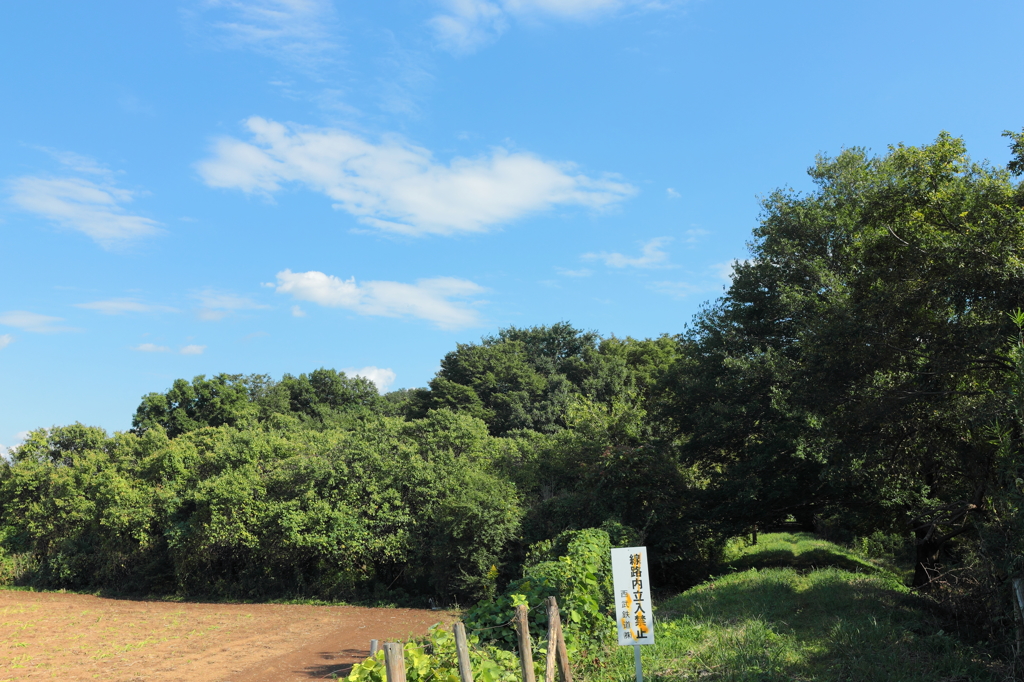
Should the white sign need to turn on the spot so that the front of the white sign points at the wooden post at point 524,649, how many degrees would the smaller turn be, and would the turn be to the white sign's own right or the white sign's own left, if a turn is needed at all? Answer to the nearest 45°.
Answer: approximately 45° to the white sign's own right

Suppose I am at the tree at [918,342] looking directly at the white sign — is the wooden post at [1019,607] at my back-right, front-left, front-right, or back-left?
front-left

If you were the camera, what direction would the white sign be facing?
facing the viewer

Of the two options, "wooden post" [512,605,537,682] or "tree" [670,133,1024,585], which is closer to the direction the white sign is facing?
the wooden post

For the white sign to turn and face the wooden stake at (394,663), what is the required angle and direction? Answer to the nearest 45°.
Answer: approximately 45° to its right

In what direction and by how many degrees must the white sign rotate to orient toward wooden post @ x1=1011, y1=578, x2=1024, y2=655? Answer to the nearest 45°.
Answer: approximately 90° to its left

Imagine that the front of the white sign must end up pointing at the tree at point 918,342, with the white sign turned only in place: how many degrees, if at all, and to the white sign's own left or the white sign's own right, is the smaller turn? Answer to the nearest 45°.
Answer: approximately 135° to the white sign's own left
